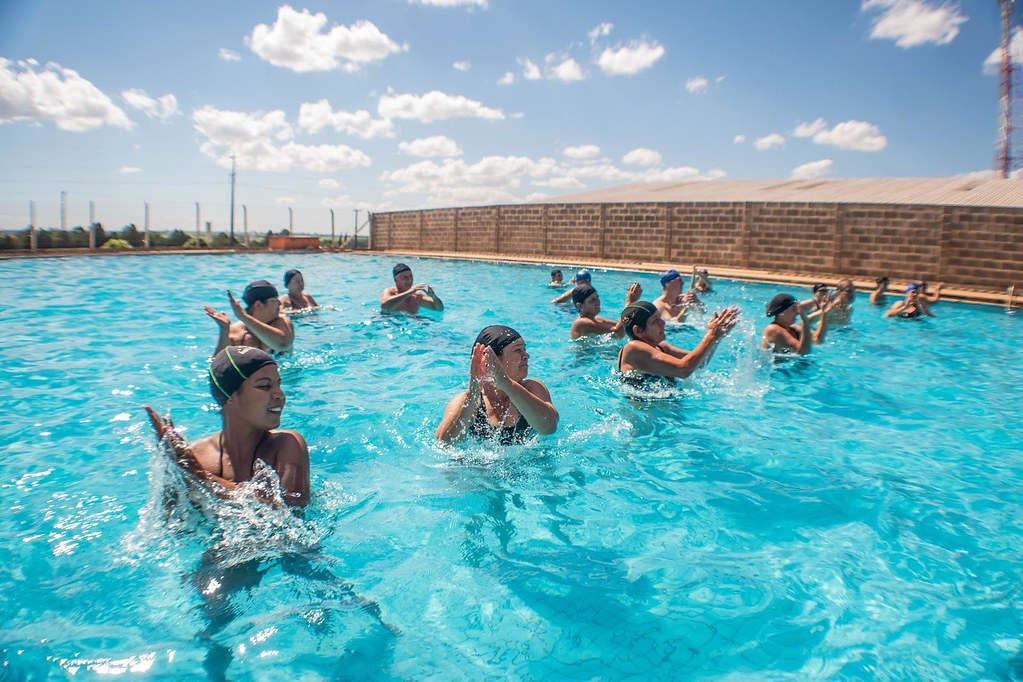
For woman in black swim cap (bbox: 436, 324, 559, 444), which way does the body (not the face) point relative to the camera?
toward the camera

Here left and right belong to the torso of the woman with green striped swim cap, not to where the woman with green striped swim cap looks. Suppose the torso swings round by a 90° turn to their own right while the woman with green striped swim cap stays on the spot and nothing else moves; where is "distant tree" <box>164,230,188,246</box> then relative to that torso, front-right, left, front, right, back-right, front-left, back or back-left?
right

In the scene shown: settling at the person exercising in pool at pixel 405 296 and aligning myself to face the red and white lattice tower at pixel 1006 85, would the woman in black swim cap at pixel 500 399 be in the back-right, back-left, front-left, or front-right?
back-right

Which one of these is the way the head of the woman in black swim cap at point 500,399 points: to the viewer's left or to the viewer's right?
to the viewer's right

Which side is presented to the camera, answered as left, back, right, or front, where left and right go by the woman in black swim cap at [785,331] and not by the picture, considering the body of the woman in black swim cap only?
right

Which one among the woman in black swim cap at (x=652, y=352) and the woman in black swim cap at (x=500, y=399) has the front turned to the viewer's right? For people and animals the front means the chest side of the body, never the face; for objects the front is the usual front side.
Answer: the woman in black swim cap at (x=652, y=352)

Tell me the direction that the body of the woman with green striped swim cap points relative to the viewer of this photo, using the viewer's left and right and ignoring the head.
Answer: facing the viewer

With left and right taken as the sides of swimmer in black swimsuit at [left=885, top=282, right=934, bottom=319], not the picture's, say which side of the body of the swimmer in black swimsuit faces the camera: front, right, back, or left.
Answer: front
